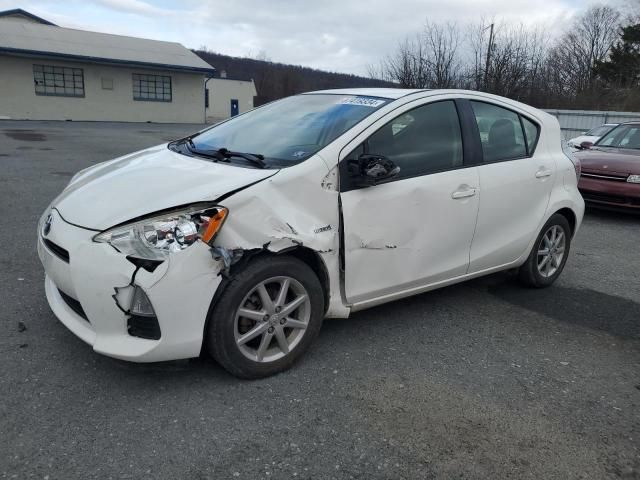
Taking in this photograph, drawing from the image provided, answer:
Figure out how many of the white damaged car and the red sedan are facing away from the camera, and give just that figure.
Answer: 0

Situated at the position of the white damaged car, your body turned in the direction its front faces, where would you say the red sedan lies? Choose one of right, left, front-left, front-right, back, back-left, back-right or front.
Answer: back

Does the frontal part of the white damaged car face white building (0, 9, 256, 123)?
no

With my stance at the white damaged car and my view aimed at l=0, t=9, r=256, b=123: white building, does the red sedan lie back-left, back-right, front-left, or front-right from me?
front-right

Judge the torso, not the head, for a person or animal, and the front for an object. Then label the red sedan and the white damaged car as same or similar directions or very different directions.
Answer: same or similar directions

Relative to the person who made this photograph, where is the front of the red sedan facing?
facing the viewer and to the left of the viewer

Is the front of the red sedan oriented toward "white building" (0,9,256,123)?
no

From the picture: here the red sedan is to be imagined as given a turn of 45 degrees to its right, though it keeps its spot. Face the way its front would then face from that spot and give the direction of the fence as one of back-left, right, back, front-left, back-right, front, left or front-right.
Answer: right

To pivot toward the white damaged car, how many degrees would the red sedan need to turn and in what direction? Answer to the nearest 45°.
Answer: approximately 45° to its left
